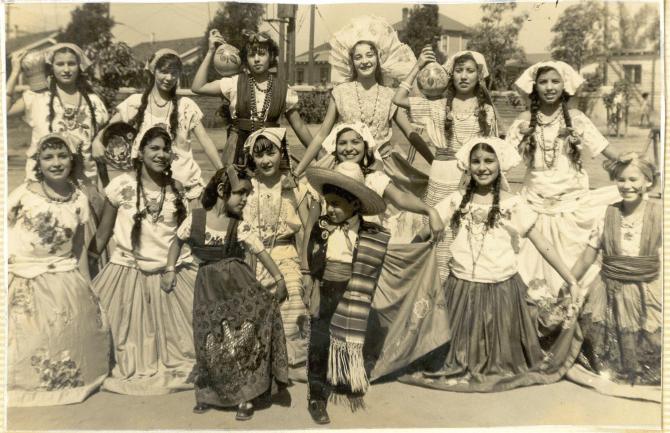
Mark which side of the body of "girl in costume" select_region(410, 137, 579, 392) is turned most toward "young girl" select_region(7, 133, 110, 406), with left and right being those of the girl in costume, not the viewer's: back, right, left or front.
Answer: right

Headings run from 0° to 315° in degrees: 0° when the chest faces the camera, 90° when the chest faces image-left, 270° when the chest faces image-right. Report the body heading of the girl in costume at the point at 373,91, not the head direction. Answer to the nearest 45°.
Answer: approximately 0°

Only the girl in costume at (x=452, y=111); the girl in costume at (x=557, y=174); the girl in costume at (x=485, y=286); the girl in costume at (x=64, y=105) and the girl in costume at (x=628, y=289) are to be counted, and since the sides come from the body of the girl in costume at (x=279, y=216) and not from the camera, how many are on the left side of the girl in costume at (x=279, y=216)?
4

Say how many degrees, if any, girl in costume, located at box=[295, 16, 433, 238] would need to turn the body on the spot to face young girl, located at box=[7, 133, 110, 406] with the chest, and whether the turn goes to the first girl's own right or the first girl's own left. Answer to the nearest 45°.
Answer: approximately 90° to the first girl's own right

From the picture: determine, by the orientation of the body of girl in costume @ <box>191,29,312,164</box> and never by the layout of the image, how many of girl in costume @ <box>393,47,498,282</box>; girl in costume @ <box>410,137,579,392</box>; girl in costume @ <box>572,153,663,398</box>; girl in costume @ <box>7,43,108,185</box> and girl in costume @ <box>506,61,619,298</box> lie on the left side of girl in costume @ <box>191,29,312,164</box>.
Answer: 4

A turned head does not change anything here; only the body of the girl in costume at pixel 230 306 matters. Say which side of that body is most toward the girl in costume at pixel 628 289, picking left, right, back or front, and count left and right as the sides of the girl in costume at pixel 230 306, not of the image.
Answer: left

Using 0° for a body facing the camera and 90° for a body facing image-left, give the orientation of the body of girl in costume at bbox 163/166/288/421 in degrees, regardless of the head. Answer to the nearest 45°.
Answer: approximately 0°
